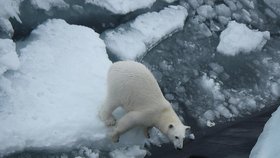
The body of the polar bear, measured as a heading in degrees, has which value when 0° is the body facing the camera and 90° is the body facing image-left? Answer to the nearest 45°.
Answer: approximately 315°

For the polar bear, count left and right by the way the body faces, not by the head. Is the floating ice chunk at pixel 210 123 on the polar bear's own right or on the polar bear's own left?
on the polar bear's own left

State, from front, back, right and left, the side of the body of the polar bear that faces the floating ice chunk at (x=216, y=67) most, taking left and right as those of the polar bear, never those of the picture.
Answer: left

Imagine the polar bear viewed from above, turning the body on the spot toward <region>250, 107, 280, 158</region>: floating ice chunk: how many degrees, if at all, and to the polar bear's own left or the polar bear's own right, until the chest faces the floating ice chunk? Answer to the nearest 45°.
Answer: approximately 45° to the polar bear's own left

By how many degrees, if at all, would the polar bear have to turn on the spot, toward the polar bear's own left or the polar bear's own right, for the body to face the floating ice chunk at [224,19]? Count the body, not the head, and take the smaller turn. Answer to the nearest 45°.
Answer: approximately 90° to the polar bear's own left

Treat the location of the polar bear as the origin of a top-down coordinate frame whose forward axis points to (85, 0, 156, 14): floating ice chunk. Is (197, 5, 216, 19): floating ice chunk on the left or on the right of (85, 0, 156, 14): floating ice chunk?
right

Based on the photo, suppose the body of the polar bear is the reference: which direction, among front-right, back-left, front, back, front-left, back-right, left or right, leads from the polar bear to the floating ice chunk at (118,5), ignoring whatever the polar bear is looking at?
back-left

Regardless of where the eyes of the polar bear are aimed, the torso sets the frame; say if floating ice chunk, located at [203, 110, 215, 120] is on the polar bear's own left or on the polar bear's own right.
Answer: on the polar bear's own left
